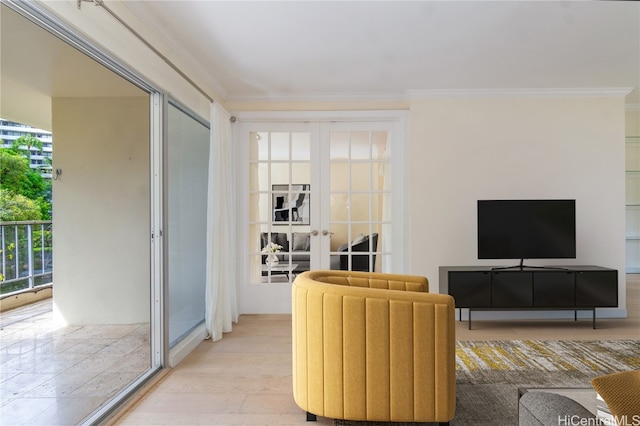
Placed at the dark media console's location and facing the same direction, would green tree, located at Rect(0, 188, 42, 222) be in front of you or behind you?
behind

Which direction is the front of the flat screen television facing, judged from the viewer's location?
facing the viewer

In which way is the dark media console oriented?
toward the camera

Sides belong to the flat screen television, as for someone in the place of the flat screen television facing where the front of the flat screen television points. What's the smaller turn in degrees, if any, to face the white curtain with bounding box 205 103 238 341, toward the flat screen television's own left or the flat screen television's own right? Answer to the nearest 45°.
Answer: approximately 45° to the flat screen television's own right

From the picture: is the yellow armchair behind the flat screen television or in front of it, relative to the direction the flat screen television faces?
in front

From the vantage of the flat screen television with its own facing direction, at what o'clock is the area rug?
The area rug is roughly at 12 o'clock from the flat screen television.

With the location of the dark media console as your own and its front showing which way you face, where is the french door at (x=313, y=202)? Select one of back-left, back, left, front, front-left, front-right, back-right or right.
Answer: right

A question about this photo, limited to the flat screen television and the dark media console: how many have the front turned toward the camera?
2
